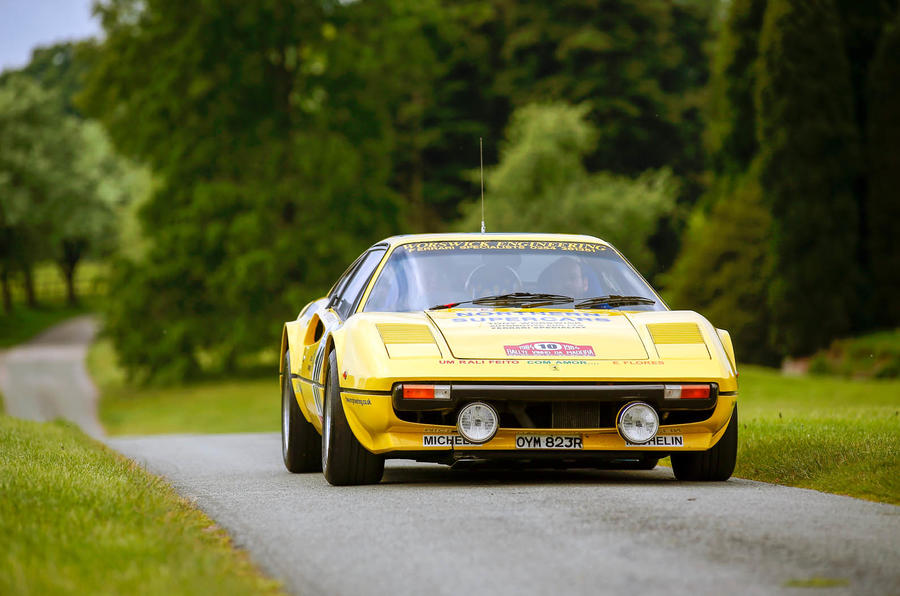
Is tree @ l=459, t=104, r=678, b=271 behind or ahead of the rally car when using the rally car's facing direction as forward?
behind

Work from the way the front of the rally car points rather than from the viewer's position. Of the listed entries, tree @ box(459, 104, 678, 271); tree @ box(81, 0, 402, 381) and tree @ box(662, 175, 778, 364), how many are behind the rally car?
3

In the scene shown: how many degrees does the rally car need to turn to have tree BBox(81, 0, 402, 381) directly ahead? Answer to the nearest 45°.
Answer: approximately 180°

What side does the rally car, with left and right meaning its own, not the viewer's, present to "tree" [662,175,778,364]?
back

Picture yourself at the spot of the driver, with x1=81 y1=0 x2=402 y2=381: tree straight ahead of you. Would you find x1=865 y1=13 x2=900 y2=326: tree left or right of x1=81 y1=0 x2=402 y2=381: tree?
right

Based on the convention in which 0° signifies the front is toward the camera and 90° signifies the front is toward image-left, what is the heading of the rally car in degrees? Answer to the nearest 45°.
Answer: approximately 0°

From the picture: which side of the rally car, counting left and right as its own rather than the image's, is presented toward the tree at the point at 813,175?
back
